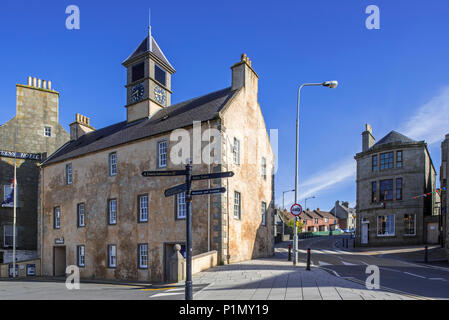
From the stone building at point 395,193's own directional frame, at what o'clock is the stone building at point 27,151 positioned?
the stone building at point 27,151 is roughly at 2 o'clock from the stone building at point 395,193.

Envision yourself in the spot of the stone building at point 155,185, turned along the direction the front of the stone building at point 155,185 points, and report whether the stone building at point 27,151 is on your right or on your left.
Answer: on your right

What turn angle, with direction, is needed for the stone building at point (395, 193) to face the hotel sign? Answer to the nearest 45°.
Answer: approximately 45° to its right

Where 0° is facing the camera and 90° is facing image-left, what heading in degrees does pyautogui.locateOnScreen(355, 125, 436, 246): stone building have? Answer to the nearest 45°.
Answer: approximately 0°
